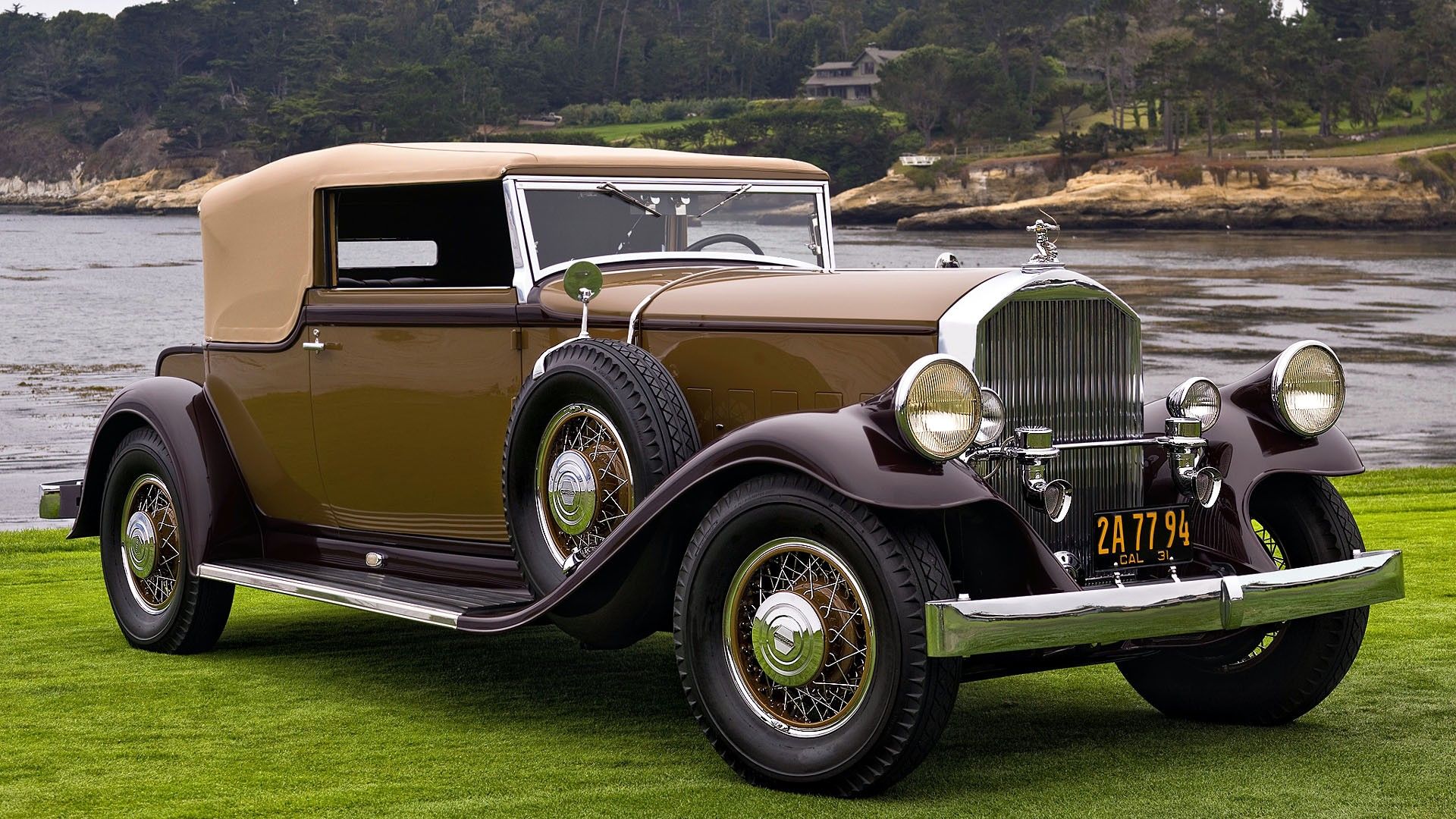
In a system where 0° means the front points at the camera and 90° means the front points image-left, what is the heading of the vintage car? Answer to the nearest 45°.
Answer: approximately 315°
